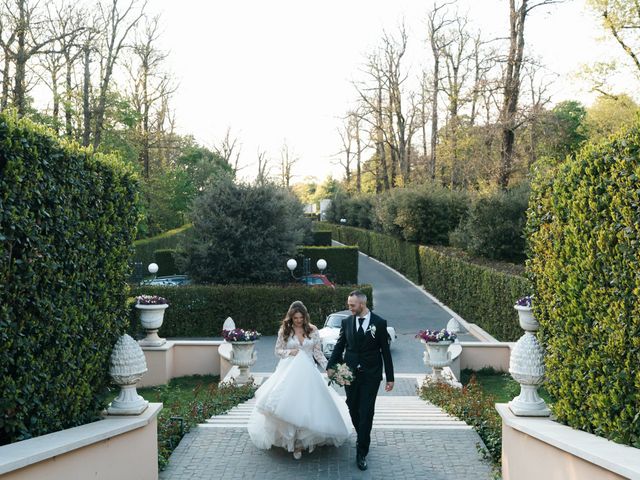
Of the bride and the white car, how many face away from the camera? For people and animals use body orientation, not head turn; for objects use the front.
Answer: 0

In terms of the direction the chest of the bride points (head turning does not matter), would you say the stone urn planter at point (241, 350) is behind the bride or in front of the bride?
behind

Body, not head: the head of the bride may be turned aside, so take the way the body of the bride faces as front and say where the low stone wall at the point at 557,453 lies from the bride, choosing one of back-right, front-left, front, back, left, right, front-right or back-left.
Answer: front-left

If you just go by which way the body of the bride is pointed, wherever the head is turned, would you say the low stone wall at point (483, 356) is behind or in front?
behind

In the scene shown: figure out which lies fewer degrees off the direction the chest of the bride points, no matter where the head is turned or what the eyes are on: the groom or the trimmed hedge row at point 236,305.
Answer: the groom

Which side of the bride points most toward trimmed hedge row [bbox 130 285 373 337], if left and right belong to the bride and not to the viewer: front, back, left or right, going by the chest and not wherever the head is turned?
back

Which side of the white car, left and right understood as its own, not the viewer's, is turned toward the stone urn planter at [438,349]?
left

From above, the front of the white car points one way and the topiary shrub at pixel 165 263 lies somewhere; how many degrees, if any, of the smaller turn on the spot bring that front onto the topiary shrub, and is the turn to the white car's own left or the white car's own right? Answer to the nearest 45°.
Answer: approximately 90° to the white car's own right

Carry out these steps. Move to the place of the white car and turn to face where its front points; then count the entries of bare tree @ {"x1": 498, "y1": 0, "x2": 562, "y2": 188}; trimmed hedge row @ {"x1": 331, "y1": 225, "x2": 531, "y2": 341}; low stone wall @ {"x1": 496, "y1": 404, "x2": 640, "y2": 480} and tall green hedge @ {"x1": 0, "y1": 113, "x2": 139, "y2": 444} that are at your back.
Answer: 2

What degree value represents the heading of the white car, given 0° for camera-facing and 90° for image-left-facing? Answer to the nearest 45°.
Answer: approximately 45°

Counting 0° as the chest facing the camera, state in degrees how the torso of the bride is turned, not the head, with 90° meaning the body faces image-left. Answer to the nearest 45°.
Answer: approximately 0°
